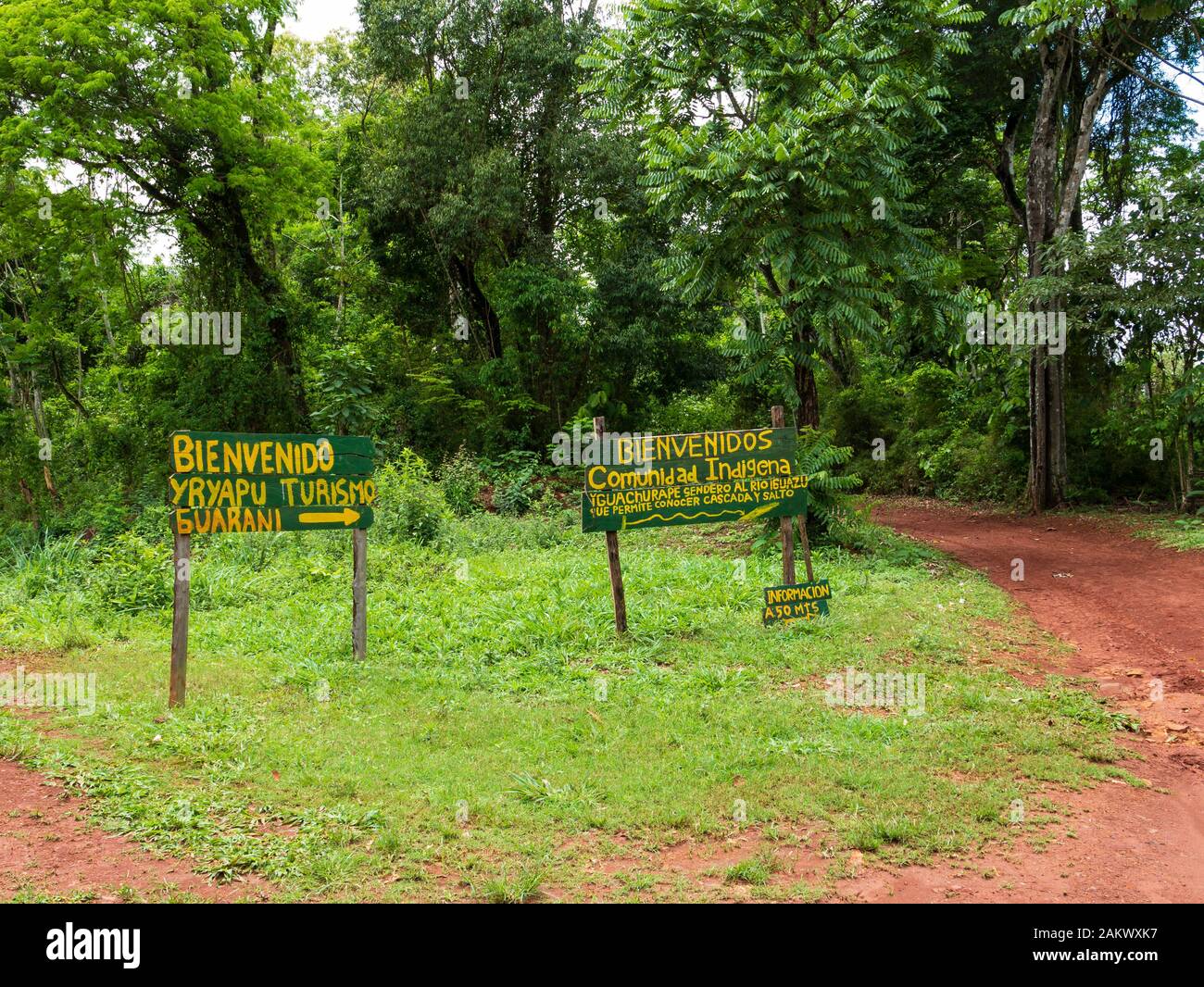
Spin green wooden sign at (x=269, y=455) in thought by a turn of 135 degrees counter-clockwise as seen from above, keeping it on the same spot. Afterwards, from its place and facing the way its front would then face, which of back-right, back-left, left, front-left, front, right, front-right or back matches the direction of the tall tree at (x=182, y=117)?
front-left

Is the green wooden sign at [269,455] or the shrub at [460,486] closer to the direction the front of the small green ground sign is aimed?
the green wooden sign

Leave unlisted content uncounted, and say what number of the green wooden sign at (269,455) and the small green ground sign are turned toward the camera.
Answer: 2

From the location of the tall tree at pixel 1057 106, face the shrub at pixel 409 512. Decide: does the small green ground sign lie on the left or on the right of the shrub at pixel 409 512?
left

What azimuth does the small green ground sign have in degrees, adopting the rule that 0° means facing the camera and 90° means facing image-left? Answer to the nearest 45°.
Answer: approximately 0°

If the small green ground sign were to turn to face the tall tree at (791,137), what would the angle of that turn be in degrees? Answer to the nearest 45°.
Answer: approximately 180°

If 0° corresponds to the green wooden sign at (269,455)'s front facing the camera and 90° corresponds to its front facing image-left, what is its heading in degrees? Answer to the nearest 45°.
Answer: approximately 0°

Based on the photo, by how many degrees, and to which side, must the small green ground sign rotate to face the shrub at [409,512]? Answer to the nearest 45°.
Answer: approximately 135° to its right
